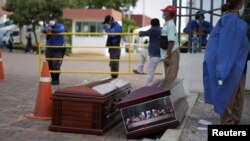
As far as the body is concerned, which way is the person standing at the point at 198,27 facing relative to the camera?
toward the camera

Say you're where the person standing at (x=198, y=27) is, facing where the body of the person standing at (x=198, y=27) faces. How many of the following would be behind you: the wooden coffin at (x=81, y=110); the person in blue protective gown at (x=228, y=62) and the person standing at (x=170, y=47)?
0

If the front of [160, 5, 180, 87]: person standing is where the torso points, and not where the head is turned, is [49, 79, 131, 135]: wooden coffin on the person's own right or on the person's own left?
on the person's own left

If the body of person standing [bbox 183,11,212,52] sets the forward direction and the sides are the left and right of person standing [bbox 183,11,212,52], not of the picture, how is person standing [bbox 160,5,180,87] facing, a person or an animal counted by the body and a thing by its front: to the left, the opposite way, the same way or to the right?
to the right

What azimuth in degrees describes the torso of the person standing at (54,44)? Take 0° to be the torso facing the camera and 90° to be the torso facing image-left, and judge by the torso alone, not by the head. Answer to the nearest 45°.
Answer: approximately 0°

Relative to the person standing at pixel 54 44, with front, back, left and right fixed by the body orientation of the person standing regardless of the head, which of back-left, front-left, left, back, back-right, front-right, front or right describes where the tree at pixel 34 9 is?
back

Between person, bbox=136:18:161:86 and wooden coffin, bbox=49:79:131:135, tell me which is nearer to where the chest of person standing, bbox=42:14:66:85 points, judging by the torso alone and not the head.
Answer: the wooden coffin

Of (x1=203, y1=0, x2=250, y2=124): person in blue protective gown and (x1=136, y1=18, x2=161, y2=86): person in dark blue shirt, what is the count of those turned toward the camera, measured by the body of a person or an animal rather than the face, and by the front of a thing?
0

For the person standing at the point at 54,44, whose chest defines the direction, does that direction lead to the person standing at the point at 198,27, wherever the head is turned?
no

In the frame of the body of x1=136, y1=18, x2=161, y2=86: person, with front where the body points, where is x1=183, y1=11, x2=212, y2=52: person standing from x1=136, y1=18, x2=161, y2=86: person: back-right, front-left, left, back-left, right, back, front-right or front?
right

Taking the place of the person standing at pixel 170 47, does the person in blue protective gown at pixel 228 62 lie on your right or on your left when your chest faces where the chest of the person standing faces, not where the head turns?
on your left
